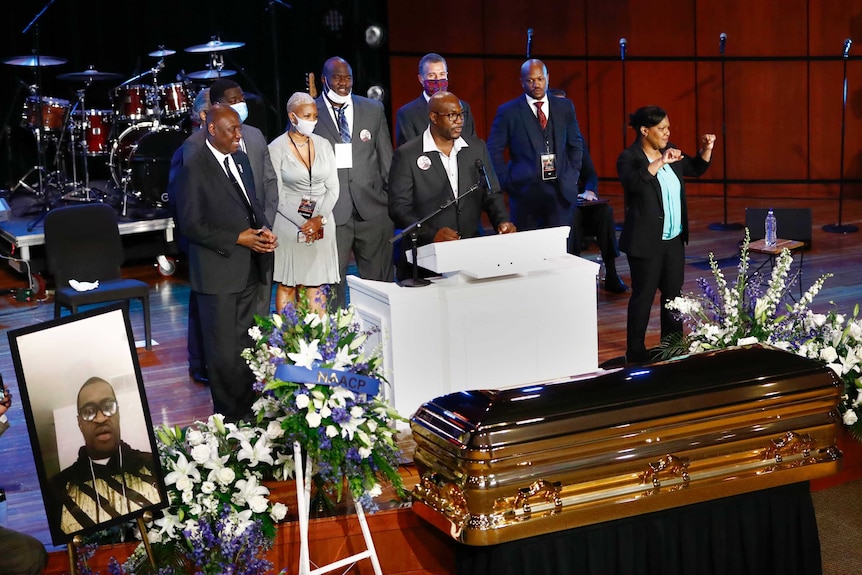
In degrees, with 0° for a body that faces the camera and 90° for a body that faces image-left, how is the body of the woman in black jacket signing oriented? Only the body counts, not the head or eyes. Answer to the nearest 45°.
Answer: approximately 315°

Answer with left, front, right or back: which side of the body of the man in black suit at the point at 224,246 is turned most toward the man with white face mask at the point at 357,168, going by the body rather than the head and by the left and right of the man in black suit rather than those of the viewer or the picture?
left

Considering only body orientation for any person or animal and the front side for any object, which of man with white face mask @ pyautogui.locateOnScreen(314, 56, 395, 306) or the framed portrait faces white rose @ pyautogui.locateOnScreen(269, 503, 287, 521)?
the man with white face mask

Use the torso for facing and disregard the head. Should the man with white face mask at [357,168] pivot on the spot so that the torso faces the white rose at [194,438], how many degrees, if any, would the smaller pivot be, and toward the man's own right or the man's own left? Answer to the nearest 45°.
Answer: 0° — they already face it

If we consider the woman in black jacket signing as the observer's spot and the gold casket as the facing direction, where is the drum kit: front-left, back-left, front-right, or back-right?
back-right

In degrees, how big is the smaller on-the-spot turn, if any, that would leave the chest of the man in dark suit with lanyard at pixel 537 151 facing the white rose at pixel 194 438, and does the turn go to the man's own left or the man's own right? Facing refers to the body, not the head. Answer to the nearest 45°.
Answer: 0° — they already face it

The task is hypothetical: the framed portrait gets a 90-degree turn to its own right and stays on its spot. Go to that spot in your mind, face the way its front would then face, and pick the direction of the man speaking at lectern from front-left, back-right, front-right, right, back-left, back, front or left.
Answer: back-right

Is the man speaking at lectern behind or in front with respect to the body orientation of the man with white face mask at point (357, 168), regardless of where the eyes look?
in front

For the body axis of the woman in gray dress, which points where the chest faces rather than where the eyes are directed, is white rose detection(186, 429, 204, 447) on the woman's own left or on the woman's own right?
on the woman's own right
